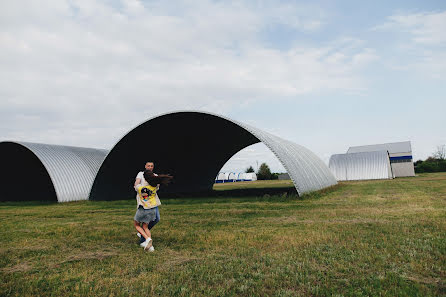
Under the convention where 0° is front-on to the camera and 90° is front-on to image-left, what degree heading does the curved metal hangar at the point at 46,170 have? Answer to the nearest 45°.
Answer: approximately 45°

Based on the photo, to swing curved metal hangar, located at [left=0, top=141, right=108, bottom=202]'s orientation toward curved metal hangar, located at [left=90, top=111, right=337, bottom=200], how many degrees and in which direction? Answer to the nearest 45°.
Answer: approximately 90° to its left
